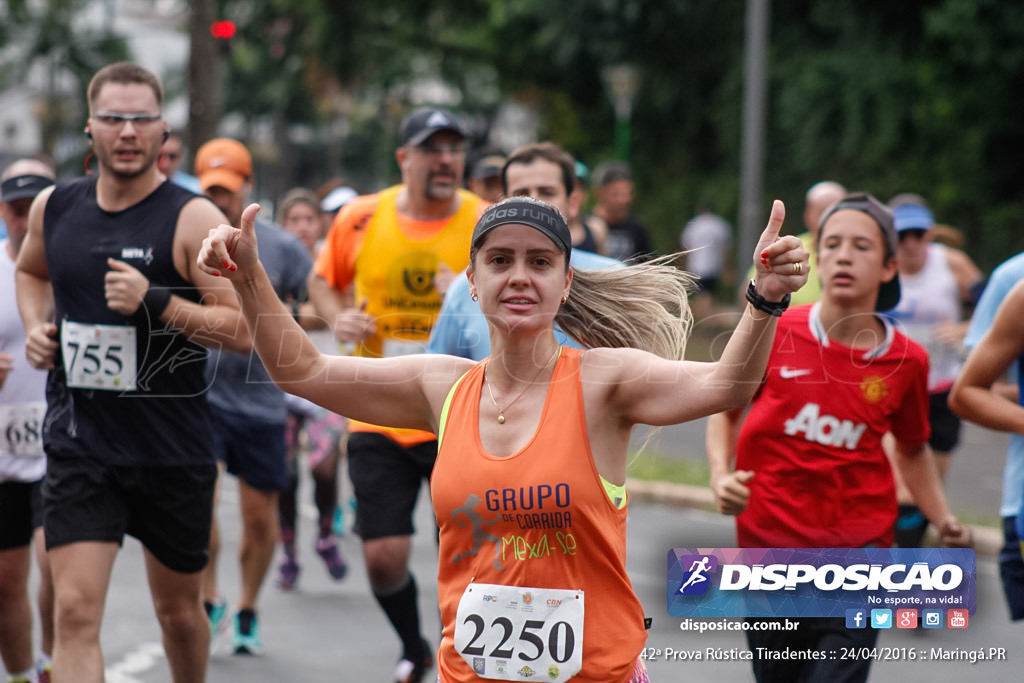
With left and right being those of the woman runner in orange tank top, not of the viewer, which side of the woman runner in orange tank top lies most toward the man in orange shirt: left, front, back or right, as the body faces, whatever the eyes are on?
back

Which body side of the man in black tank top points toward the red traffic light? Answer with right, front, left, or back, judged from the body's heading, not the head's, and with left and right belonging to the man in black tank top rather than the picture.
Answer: back

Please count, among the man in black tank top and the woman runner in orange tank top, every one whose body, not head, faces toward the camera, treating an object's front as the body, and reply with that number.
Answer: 2

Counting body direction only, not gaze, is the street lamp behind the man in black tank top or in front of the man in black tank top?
behind

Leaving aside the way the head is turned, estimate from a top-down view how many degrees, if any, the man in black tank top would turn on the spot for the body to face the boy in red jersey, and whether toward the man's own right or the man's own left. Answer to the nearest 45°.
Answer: approximately 90° to the man's own left

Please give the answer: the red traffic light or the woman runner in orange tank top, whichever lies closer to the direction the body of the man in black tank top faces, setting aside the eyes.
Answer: the woman runner in orange tank top

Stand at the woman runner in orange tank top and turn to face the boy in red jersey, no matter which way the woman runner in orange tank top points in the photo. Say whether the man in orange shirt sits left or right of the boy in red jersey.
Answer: left

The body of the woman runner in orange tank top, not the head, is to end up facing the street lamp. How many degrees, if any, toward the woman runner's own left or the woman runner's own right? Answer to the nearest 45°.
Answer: approximately 180°

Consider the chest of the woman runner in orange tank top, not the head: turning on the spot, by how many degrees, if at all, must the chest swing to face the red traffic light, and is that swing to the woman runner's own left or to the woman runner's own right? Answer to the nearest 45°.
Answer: approximately 180°

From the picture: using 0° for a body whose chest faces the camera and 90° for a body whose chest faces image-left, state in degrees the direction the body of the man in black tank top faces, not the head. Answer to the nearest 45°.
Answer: approximately 0°

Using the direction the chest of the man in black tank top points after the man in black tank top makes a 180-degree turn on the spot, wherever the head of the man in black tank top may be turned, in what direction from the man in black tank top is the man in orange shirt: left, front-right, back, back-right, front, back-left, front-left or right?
front-right
